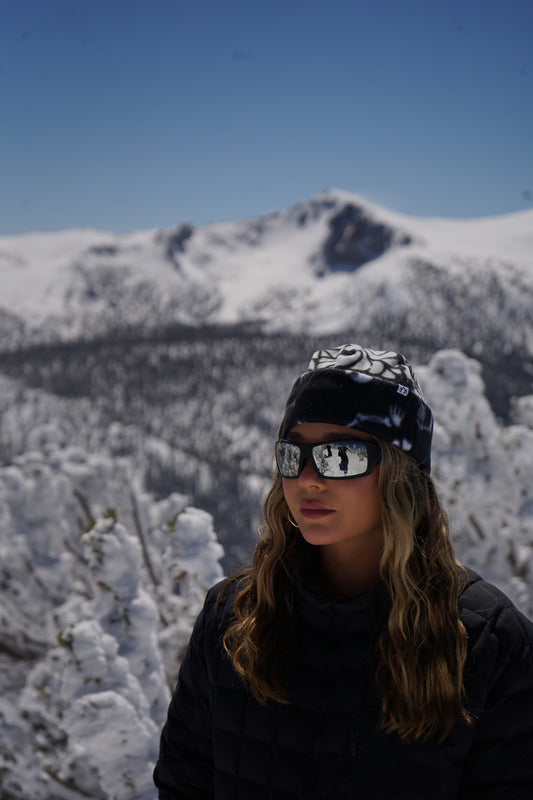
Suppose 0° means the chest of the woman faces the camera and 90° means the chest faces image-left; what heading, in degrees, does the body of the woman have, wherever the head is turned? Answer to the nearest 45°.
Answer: approximately 45°
